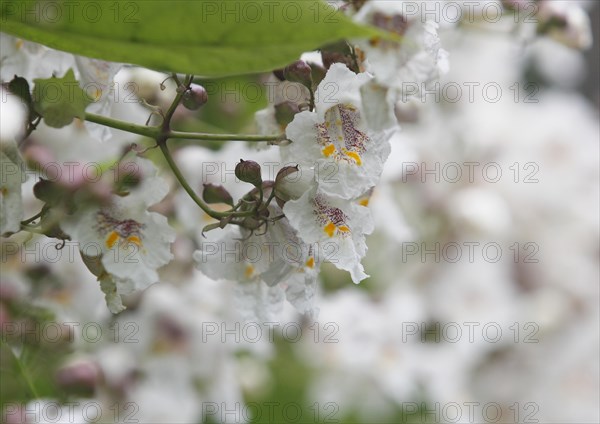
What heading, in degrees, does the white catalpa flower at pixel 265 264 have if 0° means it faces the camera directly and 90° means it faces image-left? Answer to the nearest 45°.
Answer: approximately 0°

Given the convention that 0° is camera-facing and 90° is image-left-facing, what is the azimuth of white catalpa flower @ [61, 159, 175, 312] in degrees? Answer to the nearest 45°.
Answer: approximately 0°
